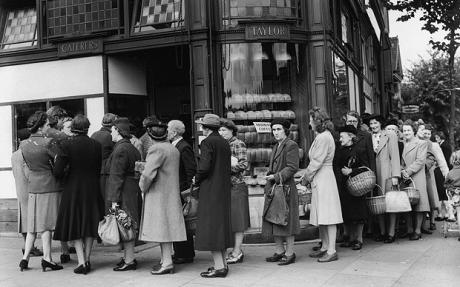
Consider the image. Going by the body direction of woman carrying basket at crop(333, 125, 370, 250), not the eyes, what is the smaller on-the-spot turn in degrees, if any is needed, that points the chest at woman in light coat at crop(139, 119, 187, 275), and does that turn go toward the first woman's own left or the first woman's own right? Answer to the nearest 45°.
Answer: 0° — they already face them

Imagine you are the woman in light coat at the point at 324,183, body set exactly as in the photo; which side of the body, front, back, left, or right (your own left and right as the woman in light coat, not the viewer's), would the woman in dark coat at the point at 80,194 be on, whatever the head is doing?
front

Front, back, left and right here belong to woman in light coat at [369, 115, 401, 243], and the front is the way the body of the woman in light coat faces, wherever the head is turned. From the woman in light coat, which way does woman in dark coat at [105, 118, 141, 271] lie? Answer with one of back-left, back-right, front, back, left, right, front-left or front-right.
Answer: front

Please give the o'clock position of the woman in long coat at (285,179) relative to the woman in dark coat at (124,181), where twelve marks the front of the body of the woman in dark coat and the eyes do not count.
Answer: The woman in long coat is roughly at 6 o'clock from the woman in dark coat.

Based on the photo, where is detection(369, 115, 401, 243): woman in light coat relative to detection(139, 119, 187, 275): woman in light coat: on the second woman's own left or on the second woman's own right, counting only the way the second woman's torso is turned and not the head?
on the second woman's own right

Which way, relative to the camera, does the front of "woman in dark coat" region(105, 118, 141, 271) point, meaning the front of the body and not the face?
to the viewer's left

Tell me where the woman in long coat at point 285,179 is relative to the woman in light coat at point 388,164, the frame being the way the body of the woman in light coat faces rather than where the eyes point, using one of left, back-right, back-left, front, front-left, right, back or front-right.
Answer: front

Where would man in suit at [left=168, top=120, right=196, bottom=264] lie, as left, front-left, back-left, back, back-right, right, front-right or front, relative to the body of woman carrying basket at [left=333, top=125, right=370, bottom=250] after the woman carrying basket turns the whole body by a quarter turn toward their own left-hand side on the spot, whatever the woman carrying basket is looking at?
right

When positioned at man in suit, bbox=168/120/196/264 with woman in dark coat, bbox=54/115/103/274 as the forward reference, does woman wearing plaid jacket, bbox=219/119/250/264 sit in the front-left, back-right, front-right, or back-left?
back-left

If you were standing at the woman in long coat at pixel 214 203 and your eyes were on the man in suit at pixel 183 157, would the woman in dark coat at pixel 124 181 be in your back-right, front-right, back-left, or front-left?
front-left

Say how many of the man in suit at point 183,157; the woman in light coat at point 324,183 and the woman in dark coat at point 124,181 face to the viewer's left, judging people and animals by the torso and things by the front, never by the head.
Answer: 3

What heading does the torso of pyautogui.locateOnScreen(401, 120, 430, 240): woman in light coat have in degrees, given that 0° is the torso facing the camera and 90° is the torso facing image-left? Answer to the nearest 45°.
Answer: approximately 45°

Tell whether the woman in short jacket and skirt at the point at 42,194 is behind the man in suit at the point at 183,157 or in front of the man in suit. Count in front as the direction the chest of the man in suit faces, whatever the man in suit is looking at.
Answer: in front

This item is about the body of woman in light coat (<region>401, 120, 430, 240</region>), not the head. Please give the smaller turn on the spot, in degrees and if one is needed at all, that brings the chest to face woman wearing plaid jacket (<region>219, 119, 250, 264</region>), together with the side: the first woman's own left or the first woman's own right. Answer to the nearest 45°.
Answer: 0° — they already face them

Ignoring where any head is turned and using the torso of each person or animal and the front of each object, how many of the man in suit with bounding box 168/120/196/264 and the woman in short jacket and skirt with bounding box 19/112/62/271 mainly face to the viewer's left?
1

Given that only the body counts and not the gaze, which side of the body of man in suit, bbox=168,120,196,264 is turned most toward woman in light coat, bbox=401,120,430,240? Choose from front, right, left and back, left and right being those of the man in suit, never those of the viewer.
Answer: back
